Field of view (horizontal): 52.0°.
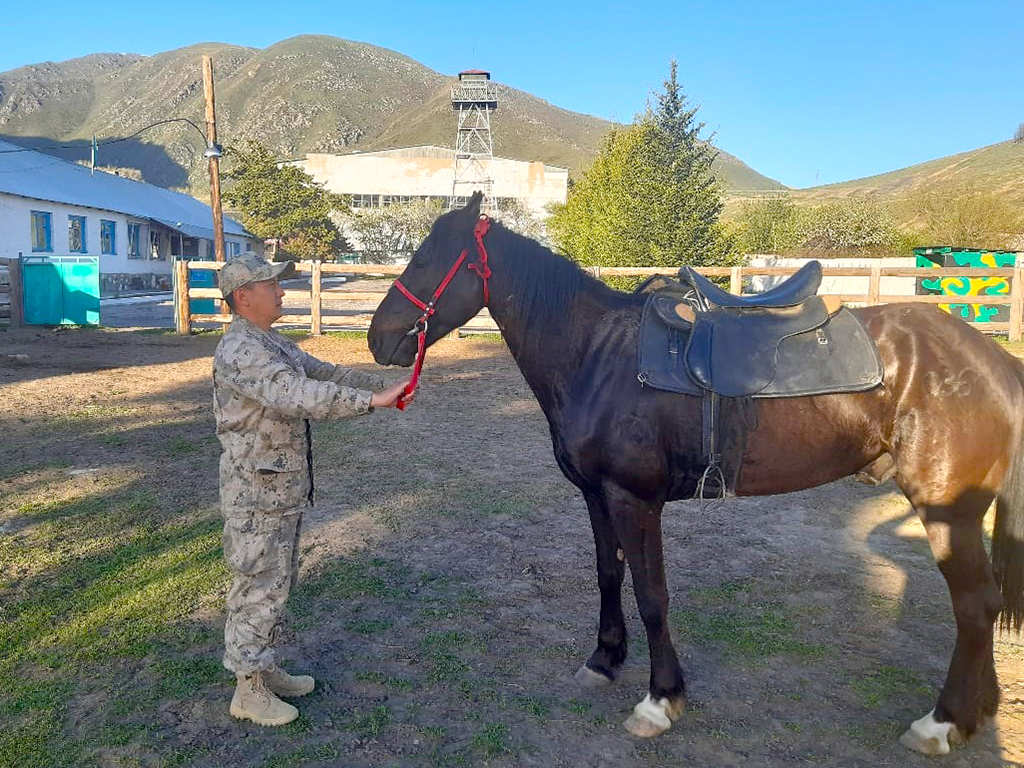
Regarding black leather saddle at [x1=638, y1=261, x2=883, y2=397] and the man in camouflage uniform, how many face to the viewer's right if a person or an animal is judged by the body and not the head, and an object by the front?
1

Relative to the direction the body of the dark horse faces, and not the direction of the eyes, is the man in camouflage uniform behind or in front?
in front

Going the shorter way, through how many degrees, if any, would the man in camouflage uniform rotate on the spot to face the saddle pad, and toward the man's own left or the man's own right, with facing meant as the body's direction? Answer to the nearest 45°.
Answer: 0° — they already face it

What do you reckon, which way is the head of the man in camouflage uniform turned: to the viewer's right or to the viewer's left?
to the viewer's right

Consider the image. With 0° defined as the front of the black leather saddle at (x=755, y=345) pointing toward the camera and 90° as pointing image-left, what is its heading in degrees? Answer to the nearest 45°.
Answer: approximately 90°

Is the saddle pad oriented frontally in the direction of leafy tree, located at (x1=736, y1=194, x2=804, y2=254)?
no

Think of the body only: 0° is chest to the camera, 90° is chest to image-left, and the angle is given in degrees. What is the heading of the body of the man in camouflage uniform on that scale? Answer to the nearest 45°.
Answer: approximately 270°

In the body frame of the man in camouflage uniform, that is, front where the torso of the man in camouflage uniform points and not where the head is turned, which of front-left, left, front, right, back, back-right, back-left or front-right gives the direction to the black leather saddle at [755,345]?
front

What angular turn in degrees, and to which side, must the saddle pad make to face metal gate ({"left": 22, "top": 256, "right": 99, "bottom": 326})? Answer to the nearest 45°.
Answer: approximately 45° to its right

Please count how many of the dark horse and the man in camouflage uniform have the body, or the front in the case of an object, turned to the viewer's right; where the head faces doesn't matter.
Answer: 1

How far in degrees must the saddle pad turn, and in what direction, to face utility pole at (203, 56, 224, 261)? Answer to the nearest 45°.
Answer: approximately 45° to its right

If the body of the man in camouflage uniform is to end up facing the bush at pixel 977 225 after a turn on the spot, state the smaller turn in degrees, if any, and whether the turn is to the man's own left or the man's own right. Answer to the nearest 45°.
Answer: approximately 45° to the man's own left

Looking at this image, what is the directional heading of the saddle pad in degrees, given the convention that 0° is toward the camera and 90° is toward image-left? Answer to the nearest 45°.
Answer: approximately 90°
